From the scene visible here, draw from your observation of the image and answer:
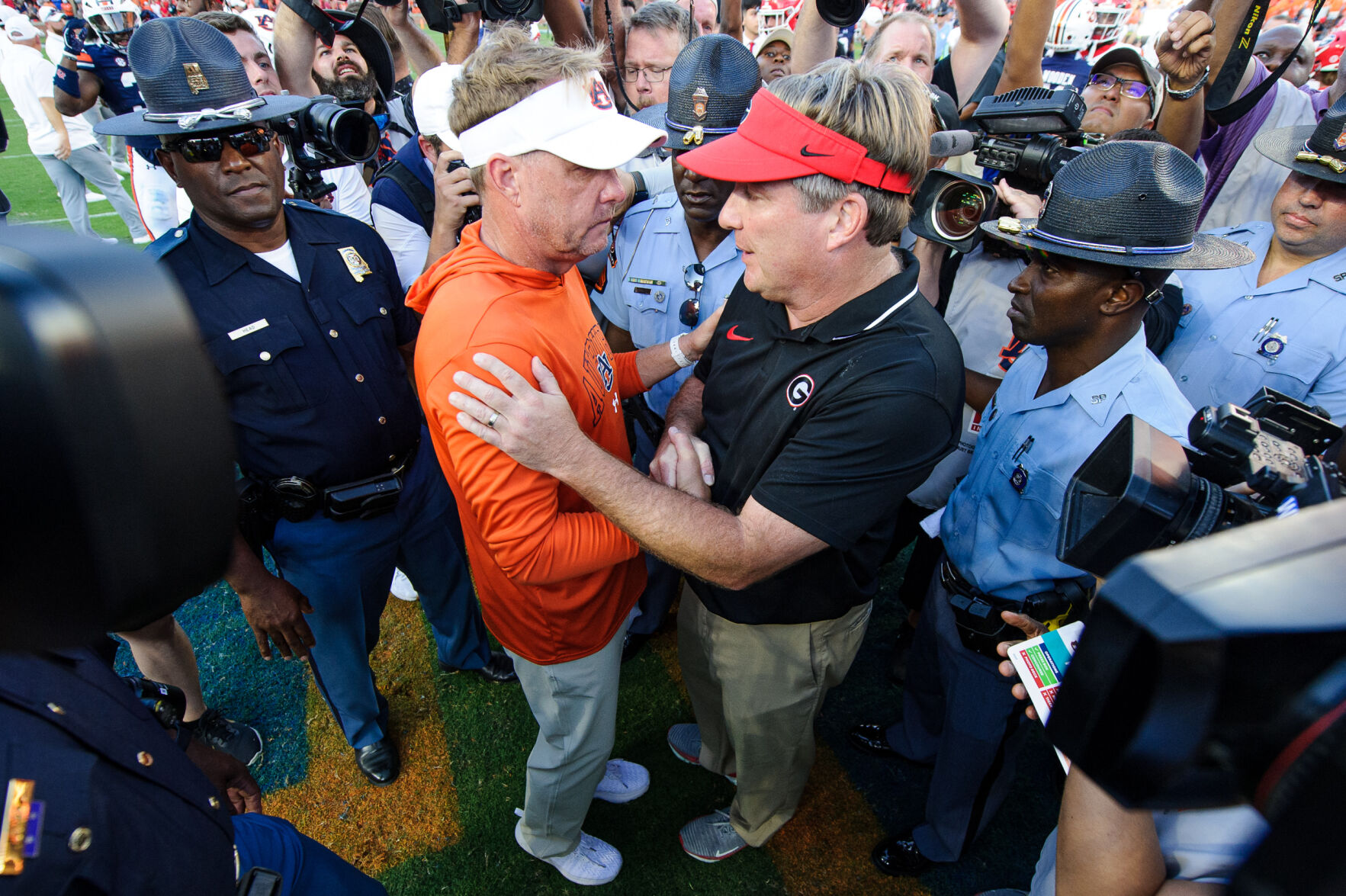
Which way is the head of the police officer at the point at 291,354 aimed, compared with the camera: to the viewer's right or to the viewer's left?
to the viewer's right

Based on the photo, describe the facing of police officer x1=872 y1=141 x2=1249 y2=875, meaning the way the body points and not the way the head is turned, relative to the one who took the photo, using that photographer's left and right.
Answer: facing the viewer and to the left of the viewer

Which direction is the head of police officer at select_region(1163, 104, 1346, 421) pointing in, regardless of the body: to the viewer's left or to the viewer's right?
to the viewer's left

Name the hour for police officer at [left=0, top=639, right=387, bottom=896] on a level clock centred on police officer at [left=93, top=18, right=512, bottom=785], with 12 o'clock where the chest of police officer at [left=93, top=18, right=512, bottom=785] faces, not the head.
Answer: police officer at [left=0, top=639, right=387, bottom=896] is roughly at 2 o'clock from police officer at [left=93, top=18, right=512, bottom=785].

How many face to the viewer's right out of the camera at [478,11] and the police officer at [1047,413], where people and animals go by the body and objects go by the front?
0

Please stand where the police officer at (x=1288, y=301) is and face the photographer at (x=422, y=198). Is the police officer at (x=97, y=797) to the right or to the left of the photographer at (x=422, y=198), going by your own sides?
left

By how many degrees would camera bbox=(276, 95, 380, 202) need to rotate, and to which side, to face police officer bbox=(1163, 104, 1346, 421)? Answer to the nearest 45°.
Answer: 0° — it already faces them

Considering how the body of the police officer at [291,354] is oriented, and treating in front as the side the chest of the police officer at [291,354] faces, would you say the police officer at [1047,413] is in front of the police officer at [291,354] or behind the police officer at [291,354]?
in front

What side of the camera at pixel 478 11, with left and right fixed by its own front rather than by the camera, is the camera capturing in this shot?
front

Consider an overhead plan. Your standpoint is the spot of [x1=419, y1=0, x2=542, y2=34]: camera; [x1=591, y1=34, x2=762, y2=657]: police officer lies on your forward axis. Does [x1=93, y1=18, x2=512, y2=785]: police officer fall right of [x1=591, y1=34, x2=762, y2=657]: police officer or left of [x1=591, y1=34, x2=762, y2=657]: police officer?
right

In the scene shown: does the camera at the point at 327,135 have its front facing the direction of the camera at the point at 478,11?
no

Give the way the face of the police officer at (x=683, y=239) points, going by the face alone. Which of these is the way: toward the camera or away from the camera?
toward the camera

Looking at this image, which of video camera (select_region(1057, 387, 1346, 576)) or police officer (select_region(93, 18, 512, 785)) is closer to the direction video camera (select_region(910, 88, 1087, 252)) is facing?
the police officer
